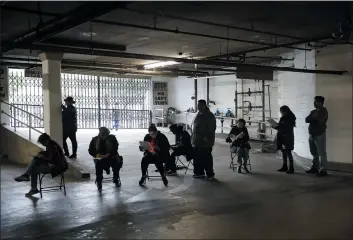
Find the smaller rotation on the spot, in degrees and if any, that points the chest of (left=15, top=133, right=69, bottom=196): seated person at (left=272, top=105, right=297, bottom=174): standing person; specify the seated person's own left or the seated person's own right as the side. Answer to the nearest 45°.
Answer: approximately 180°

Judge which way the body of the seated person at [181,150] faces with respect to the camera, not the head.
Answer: to the viewer's left

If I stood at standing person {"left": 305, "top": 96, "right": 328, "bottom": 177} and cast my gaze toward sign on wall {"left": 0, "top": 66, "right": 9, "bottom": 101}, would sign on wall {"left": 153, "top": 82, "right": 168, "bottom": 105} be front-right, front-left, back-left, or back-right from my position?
front-right

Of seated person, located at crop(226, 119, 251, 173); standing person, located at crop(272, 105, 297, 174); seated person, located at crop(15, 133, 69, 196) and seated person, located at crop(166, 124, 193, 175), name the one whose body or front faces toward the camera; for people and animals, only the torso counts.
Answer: seated person, located at crop(226, 119, 251, 173)

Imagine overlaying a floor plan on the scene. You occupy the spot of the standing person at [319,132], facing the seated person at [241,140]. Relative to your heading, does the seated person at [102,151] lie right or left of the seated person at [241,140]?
left

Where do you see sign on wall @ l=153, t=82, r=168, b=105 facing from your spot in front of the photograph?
facing the viewer

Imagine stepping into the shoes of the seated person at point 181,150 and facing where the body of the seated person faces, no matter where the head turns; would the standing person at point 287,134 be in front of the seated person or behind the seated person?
behind

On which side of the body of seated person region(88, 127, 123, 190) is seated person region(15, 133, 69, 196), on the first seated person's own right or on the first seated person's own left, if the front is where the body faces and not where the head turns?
on the first seated person's own right

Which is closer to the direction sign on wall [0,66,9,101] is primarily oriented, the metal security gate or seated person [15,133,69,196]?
the seated person

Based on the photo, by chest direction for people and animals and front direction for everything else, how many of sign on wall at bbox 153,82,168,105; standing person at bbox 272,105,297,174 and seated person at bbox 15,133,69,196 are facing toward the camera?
1

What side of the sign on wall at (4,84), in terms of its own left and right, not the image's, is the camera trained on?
front

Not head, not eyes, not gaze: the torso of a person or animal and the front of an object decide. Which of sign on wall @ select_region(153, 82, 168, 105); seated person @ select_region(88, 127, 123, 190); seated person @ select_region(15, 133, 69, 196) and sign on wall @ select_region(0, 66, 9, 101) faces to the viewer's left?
seated person @ select_region(15, 133, 69, 196)

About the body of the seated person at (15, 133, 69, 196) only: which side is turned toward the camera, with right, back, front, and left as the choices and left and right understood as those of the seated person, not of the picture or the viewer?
left

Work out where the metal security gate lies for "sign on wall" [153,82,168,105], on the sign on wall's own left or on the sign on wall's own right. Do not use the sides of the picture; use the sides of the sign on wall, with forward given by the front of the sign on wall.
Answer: on the sign on wall's own right

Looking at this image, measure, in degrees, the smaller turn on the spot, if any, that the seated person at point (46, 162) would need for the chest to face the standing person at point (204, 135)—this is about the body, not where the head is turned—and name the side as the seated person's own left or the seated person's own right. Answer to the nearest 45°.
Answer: approximately 180°

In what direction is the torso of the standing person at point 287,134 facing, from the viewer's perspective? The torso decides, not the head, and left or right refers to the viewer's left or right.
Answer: facing to the left of the viewer
